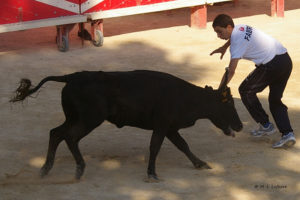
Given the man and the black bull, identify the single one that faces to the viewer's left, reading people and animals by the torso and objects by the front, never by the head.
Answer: the man

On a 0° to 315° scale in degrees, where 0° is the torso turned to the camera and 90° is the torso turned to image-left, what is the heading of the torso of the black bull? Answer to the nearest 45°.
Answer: approximately 270°

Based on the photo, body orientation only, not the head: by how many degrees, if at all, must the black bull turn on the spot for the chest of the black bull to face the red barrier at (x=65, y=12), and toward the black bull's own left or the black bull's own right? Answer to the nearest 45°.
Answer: approximately 90° to the black bull's own left

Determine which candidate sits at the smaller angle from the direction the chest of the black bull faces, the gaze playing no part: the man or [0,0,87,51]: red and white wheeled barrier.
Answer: the man

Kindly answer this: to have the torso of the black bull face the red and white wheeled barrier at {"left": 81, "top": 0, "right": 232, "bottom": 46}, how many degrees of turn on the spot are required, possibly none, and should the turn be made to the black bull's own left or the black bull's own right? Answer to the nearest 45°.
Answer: approximately 90° to the black bull's own left

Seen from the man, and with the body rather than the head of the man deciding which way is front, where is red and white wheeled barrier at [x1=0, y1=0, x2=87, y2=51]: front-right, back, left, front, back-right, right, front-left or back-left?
front-right

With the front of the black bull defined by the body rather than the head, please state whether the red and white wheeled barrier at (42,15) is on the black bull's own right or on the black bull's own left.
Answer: on the black bull's own left

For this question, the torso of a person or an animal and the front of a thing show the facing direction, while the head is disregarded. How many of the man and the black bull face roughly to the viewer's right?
1

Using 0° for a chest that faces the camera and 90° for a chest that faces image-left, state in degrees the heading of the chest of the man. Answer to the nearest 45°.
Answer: approximately 90°

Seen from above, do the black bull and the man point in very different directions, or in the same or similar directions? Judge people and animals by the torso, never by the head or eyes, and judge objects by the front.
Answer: very different directions
